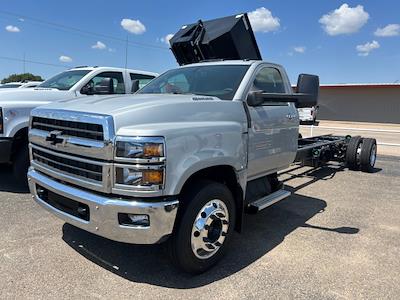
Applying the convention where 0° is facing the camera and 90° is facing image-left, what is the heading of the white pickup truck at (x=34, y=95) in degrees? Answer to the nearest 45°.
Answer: approximately 45°

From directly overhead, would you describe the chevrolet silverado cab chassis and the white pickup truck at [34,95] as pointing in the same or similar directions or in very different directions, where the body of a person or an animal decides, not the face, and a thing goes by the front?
same or similar directions

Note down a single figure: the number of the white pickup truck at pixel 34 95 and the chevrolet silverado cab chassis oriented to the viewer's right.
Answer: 0

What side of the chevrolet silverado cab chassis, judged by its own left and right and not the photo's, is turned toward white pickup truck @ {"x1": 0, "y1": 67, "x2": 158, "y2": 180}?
right

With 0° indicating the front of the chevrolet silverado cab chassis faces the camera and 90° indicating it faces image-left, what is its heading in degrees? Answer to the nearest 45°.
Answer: approximately 45°

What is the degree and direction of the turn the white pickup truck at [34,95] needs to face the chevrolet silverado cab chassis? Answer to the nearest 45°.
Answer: approximately 90° to its left
